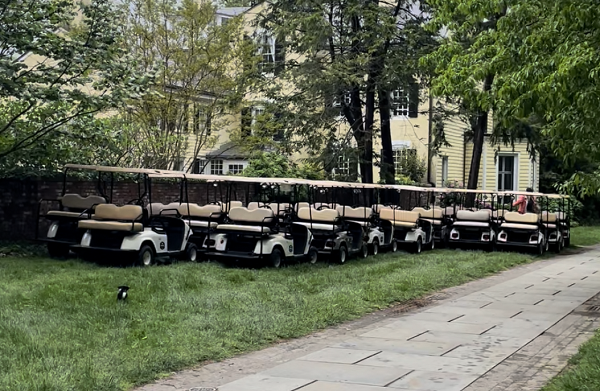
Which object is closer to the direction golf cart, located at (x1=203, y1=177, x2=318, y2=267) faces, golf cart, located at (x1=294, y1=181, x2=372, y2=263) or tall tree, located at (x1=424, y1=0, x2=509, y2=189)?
the golf cart

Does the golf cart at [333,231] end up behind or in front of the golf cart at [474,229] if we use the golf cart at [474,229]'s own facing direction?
behind

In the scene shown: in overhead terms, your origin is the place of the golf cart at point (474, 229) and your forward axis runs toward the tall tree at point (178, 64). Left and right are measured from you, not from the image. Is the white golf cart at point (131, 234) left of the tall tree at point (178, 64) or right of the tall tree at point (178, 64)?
left
